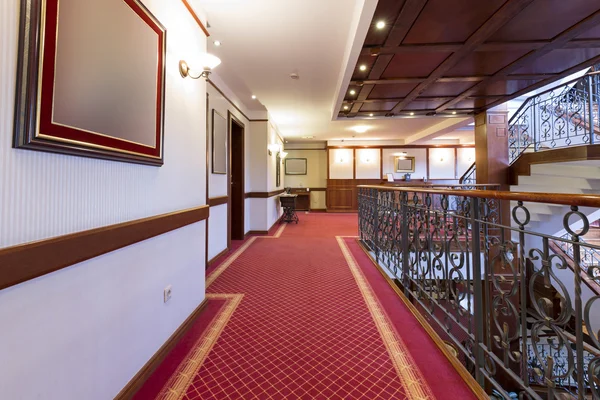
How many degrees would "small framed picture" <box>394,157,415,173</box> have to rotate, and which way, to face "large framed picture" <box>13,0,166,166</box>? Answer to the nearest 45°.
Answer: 0° — it already faces it

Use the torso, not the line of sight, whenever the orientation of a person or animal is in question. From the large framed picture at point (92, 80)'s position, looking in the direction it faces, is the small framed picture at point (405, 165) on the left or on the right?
on its left

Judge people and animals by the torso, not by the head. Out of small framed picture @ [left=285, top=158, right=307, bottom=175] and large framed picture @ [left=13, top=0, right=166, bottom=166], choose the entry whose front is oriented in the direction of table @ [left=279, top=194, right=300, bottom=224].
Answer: small framed picture @ [left=285, top=158, right=307, bottom=175]

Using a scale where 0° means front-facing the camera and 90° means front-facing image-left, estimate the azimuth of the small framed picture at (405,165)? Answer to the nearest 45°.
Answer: approximately 0°

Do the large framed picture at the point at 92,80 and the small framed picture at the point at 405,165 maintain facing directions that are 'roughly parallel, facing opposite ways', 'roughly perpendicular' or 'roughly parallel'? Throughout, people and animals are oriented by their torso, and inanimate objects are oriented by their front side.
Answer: roughly perpendicular

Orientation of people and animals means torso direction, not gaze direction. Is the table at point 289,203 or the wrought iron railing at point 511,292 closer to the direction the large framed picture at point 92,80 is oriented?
the wrought iron railing

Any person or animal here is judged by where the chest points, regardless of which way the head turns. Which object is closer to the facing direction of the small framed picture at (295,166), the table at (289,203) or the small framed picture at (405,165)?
the table
